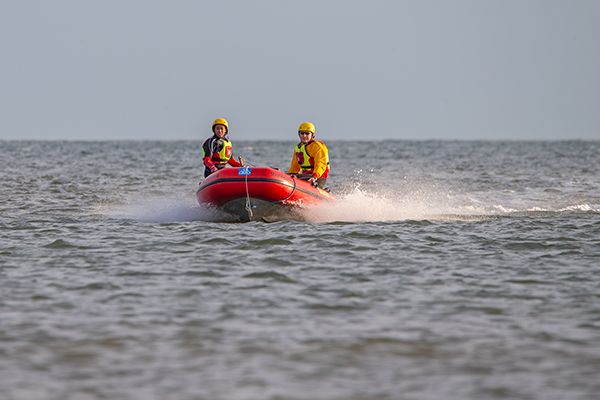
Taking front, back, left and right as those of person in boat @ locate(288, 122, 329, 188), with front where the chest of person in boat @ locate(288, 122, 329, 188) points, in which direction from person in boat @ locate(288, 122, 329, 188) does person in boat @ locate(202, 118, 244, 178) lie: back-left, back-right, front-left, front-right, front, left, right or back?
front-right

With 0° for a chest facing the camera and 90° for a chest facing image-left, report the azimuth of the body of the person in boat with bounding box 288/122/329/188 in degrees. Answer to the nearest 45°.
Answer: approximately 45°

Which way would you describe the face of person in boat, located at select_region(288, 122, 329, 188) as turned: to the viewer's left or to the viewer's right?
to the viewer's left
